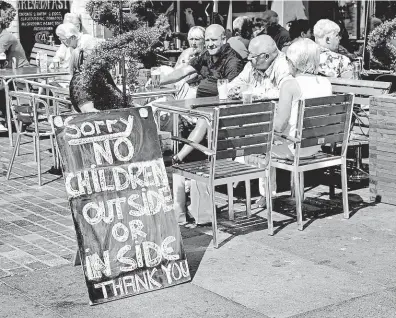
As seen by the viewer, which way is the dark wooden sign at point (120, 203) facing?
toward the camera

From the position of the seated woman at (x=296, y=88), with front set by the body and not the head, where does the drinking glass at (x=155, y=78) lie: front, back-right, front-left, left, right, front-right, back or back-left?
front

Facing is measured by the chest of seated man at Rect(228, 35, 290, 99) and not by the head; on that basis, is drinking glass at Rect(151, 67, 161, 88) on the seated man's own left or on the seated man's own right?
on the seated man's own right

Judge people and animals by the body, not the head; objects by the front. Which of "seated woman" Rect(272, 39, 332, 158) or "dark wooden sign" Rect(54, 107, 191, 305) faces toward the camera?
the dark wooden sign

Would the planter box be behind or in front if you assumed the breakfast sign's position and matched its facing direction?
in front

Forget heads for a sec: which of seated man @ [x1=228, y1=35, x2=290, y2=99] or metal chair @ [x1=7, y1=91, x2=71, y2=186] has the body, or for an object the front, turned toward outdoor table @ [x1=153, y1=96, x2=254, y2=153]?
the seated man

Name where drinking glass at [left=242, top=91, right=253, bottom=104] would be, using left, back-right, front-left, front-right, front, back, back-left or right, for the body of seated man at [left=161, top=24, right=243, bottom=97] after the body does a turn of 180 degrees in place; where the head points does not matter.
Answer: back-right

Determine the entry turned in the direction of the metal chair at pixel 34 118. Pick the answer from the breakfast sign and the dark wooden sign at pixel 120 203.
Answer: the breakfast sign

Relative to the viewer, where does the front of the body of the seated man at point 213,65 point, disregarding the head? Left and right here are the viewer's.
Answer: facing the viewer and to the left of the viewer

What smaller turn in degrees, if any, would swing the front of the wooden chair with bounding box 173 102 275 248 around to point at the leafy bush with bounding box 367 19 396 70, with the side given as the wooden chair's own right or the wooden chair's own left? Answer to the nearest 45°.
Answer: approximately 90° to the wooden chair's own right

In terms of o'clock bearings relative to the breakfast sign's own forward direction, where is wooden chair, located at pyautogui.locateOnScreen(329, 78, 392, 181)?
The wooden chair is roughly at 11 o'clock from the breakfast sign.

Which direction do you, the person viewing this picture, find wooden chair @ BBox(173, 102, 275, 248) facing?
facing away from the viewer and to the left of the viewer

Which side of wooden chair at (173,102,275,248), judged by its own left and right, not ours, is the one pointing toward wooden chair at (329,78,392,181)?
right

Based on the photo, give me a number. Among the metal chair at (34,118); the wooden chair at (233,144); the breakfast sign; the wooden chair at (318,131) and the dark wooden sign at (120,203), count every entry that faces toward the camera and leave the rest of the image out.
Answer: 2

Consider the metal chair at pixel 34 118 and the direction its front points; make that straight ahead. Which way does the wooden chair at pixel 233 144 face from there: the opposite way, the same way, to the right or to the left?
to the left
